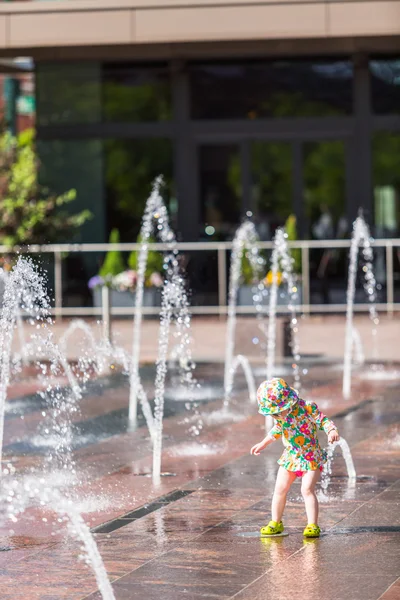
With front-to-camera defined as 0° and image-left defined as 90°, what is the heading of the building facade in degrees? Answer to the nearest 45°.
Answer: approximately 0°

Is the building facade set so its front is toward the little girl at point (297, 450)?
yes

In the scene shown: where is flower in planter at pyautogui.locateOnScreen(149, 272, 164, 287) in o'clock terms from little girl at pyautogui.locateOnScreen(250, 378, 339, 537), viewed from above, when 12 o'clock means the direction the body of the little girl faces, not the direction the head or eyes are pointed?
The flower in planter is roughly at 4 o'clock from the little girl.

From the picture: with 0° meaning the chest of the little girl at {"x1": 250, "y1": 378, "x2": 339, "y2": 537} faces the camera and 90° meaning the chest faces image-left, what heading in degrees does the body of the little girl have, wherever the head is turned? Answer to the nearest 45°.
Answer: approximately 45°

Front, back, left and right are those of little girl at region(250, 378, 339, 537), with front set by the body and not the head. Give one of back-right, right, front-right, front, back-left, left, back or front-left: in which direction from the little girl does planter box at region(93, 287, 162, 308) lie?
back-right

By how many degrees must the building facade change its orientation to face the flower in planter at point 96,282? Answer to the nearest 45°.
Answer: approximately 45° to its right

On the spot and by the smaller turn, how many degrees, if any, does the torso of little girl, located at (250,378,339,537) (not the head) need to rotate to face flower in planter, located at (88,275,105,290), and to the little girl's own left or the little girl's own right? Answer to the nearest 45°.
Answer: approximately 135° to the little girl's own right

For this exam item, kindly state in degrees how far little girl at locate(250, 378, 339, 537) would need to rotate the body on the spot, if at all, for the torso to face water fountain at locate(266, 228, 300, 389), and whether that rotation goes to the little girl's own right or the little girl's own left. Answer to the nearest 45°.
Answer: approximately 135° to the little girl's own right

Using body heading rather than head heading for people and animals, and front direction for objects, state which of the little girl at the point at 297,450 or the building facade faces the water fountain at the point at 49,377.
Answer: the building facade
